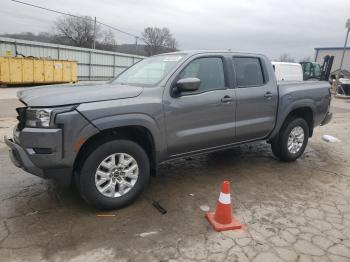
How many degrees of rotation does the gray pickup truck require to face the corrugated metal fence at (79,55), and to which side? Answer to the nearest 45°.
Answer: approximately 135° to its right

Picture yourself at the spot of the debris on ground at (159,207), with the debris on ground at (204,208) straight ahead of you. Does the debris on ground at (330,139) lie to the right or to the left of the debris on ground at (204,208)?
left

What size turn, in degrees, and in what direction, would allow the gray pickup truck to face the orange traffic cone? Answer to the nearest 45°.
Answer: approximately 90° to its left

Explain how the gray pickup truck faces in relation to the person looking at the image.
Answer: facing the viewer and to the left of the viewer

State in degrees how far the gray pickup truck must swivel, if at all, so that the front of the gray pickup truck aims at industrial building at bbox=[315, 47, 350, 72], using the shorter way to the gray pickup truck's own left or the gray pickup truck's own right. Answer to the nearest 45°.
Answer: approximately 180°

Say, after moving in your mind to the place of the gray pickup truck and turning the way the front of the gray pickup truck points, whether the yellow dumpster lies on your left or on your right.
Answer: on your right

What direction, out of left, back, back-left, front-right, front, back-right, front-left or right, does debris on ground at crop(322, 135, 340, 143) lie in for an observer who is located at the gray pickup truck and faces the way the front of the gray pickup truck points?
back
